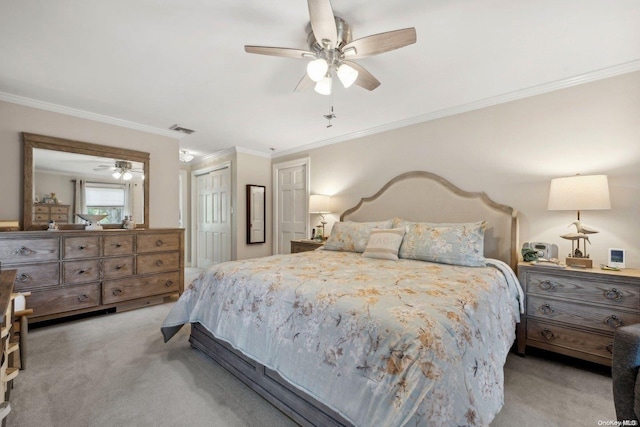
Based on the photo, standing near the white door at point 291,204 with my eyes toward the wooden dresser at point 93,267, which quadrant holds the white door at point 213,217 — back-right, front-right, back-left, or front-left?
front-right

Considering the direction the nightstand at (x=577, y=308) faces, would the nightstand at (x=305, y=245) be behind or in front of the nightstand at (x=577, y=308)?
in front

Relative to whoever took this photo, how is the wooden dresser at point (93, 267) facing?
facing the viewer and to the right of the viewer

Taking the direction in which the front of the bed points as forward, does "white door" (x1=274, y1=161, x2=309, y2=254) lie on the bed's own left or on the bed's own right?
on the bed's own right

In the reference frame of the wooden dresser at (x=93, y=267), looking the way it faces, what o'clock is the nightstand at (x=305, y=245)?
The nightstand is roughly at 11 o'clock from the wooden dresser.

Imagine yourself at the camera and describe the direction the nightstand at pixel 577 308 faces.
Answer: facing the viewer and to the left of the viewer

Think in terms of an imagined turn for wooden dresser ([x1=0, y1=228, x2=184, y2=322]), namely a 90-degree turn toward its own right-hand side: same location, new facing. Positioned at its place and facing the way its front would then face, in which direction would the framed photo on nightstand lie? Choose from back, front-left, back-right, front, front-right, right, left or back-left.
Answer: left

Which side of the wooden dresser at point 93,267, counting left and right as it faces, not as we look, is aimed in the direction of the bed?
front

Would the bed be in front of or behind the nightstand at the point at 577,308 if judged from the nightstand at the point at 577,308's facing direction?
in front

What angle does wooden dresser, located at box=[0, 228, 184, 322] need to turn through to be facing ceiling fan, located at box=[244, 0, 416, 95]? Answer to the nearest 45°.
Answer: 0° — it already faces it

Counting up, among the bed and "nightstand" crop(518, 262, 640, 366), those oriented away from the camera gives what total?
0

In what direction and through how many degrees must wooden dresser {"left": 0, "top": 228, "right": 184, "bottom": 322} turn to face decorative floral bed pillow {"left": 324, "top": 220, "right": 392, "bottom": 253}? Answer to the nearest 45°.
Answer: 0° — it already faces it

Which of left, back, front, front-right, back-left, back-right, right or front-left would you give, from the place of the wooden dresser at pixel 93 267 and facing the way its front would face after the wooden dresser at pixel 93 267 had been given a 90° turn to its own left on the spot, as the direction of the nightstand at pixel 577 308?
right

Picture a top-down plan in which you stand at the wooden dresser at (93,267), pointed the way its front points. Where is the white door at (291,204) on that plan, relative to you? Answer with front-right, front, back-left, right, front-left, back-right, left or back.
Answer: front-left

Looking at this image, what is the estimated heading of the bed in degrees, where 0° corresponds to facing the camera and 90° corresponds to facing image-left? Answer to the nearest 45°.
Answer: approximately 45°
